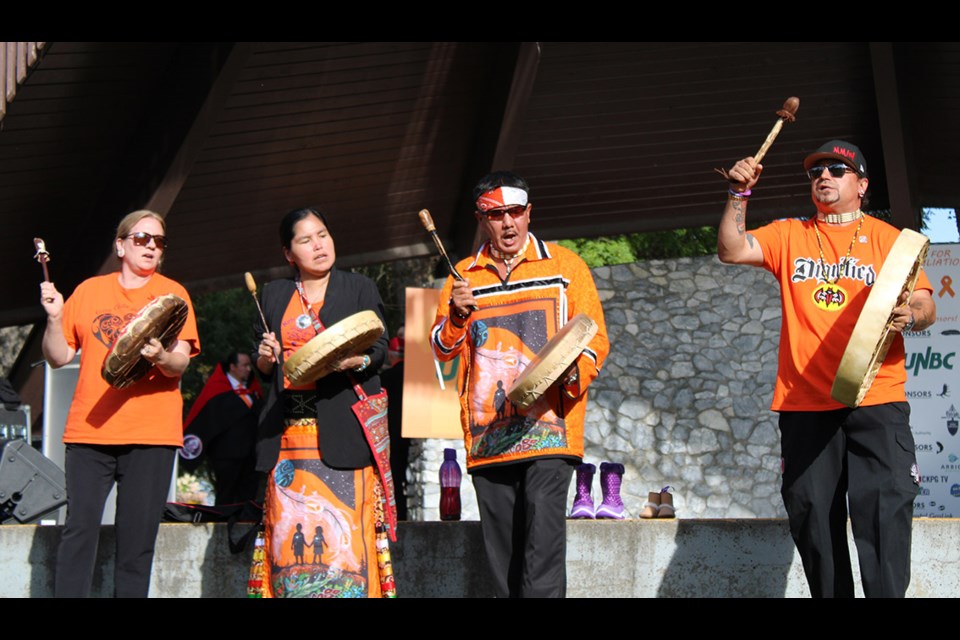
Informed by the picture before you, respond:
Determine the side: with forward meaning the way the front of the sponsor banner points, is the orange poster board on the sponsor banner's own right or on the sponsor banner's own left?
on the sponsor banner's own right

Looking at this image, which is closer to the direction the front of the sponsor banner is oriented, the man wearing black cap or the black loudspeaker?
the man wearing black cap

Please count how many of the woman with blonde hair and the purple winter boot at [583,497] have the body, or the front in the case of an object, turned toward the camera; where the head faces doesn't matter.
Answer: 2

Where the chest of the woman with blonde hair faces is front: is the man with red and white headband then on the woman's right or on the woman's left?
on the woman's left

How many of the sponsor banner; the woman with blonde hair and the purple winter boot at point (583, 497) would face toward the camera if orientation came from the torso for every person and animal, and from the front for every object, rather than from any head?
3

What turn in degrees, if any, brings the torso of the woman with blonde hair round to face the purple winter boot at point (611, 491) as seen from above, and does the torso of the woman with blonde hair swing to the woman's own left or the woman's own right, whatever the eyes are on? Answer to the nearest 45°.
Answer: approximately 90° to the woman's own left

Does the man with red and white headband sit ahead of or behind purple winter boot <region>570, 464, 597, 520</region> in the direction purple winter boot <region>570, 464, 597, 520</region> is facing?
ahead
